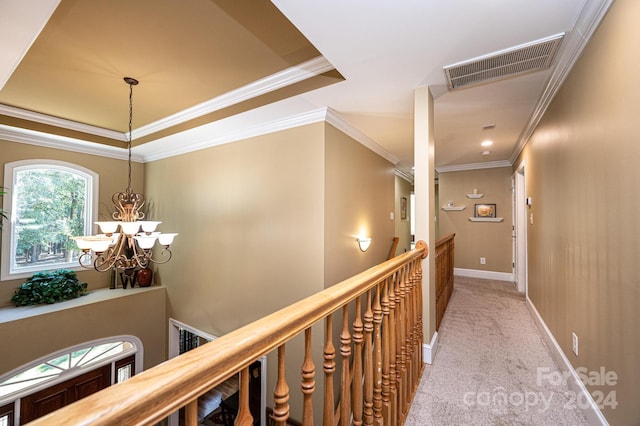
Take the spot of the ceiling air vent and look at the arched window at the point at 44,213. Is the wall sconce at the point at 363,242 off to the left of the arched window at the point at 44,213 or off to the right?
right

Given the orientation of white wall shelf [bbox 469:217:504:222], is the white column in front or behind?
in front

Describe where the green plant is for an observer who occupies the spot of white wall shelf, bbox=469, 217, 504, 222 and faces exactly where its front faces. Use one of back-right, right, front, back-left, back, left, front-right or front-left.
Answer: front-right

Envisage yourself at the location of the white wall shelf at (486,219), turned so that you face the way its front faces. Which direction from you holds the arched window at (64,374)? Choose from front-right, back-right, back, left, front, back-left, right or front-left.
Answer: front-right

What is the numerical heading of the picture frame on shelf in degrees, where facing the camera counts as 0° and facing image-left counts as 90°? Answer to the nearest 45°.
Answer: approximately 0°

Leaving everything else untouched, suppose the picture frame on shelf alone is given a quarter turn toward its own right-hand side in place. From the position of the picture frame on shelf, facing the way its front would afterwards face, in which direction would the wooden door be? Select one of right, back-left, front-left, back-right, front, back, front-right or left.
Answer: front-left

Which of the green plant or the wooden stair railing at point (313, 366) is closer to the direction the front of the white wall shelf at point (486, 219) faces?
the wooden stair railing

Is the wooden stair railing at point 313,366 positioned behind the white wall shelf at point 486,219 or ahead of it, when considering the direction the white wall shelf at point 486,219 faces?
ahead

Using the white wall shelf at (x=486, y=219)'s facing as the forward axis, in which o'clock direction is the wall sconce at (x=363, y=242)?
The wall sconce is roughly at 1 o'clock from the white wall shelf.

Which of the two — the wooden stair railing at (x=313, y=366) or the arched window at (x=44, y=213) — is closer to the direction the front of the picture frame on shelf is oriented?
the wooden stair railing

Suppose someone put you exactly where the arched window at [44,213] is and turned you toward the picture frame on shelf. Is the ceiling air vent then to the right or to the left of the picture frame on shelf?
right

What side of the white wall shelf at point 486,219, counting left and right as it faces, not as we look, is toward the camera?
front

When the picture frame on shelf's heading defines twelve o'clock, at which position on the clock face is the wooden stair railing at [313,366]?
The wooden stair railing is roughly at 12 o'clock from the picture frame on shelf.

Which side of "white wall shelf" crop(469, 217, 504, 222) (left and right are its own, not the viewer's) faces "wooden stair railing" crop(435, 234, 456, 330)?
front

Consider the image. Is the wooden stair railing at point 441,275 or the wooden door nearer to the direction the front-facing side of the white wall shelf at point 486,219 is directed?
the wooden stair railing

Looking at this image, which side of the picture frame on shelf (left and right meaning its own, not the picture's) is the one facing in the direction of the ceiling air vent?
front

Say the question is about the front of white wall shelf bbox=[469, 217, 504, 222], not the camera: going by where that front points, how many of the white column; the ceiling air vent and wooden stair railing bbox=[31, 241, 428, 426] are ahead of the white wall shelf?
3

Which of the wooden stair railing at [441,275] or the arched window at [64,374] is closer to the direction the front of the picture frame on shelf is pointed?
the wooden stair railing
